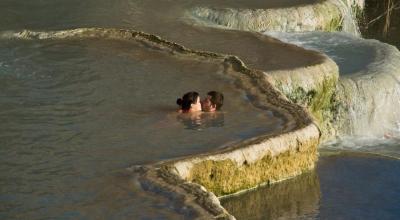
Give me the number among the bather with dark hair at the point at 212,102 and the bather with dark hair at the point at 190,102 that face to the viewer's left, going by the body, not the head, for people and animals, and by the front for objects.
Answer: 1

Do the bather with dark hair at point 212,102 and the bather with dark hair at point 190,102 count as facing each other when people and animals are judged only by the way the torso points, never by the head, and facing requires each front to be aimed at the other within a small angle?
yes

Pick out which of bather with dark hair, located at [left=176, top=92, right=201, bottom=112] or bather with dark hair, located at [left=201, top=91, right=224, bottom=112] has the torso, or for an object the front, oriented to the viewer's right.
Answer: bather with dark hair, located at [left=176, top=92, right=201, bottom=112]

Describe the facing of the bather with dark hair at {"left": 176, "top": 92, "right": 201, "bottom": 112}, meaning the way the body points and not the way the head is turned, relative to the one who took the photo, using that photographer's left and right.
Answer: facing to the right of the viewer

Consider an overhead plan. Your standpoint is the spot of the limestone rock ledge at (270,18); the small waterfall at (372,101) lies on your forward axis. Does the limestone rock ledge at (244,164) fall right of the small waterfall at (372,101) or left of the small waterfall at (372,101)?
right

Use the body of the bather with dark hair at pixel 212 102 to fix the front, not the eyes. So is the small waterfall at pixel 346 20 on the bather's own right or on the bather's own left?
on the bather's own right

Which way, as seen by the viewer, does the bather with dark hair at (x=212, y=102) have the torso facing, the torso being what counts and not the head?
to the viewer's left

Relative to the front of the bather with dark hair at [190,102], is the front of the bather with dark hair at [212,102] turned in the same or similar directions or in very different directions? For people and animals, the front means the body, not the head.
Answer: very different directions
